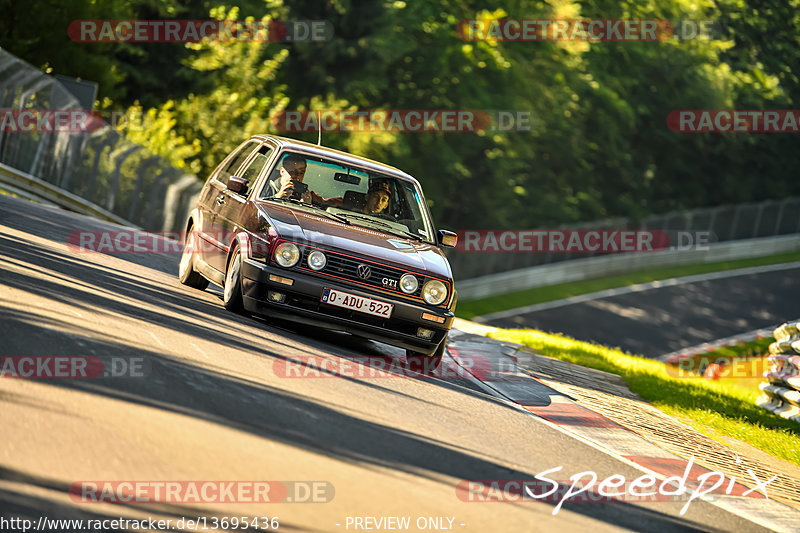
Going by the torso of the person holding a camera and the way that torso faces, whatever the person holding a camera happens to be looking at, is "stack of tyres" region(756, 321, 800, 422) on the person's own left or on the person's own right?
on the person's own left

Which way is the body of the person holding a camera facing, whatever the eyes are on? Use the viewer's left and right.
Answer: facing the viewer and to the right of the viewer
